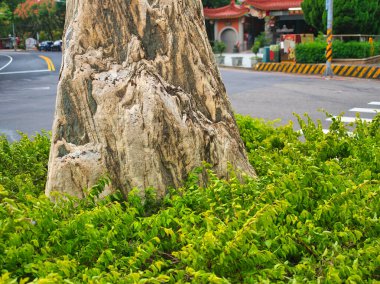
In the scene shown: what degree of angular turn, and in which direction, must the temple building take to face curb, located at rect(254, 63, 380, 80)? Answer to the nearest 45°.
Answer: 0° — it already faces it

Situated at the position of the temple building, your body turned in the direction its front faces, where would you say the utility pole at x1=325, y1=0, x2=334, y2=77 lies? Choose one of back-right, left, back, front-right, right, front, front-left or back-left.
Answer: front

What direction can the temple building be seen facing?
toward the camera

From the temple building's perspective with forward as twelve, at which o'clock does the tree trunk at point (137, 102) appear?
The tree trunk is roughly at 12 o'clock from the temple building.
